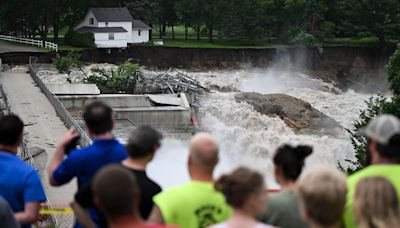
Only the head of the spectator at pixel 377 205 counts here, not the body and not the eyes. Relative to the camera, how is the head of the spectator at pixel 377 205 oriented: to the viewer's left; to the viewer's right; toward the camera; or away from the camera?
away from the camera

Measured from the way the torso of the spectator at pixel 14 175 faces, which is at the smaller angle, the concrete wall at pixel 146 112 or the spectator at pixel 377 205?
the concrete wall

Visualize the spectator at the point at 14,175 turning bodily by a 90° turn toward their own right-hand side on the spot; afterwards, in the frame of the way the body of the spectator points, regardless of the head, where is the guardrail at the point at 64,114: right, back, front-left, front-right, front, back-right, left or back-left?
back-left

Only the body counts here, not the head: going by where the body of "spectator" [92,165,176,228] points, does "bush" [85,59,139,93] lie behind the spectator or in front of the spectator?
in front

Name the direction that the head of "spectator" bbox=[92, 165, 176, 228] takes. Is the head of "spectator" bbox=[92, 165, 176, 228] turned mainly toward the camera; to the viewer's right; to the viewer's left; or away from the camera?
away from the camera

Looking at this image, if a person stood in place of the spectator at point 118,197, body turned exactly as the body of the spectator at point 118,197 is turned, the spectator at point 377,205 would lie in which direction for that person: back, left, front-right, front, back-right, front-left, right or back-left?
right

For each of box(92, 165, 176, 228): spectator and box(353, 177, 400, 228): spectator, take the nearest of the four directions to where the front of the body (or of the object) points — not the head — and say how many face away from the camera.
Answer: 2

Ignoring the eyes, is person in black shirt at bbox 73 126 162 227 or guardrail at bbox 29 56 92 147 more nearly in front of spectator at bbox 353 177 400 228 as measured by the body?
the guardrail

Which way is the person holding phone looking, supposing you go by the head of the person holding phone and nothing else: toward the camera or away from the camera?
away from the camera

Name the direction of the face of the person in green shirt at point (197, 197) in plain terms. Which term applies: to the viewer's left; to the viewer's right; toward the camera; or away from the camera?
away from the camera

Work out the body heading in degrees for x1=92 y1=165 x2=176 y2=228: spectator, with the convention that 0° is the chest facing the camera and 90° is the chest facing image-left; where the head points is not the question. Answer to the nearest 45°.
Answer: approximately 180°

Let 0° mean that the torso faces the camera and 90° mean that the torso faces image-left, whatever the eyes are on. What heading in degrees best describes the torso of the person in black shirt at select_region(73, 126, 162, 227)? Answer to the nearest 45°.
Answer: approximately 225°

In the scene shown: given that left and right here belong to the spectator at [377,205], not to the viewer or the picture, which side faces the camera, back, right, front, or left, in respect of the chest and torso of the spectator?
back

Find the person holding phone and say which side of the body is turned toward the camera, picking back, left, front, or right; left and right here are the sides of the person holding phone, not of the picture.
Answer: back
